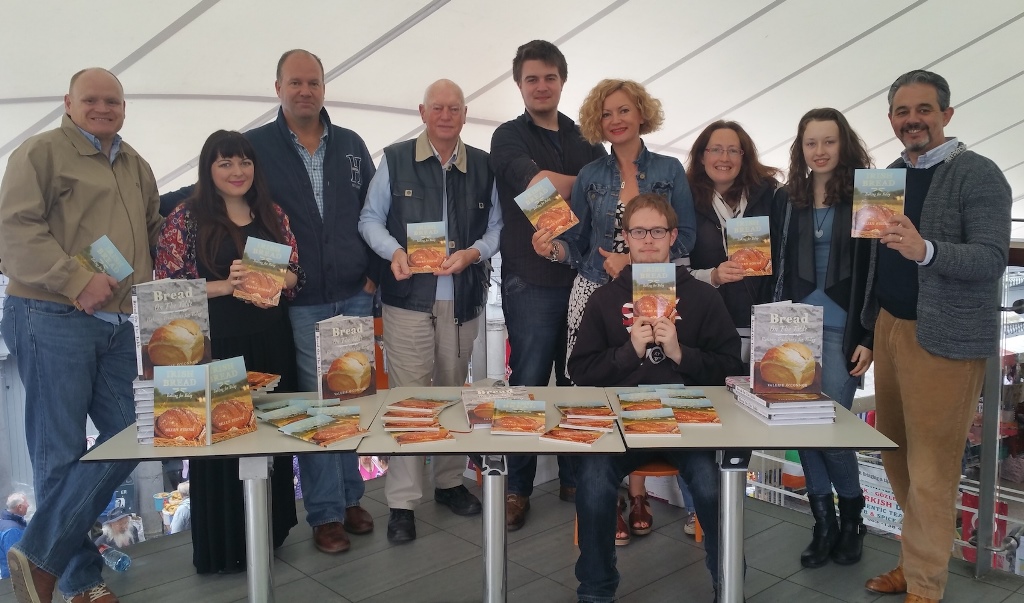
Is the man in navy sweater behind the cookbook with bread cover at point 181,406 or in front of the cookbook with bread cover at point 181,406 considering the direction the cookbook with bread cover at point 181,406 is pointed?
behind

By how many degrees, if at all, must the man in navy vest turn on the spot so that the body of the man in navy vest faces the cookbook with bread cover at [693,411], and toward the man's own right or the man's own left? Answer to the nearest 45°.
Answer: approximately 45° to the man's own left

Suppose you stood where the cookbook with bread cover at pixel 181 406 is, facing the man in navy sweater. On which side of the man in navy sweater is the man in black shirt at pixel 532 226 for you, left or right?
right

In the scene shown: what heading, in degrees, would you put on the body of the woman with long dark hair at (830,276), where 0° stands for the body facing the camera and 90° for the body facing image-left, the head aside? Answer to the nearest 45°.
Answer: approximately 0°

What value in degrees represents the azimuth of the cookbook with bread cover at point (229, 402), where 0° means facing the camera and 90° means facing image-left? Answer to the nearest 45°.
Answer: approximately 315°
